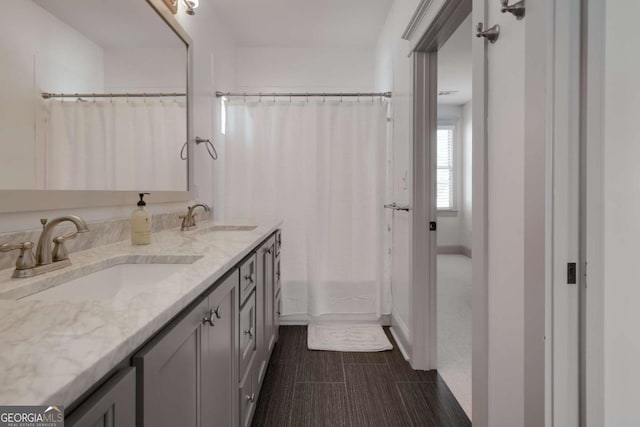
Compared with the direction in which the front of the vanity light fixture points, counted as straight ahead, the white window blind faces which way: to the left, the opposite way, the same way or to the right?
to the right

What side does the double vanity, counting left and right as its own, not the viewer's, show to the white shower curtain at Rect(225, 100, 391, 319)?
left

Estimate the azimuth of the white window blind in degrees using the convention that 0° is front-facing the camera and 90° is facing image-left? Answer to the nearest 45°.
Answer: approximately 0°

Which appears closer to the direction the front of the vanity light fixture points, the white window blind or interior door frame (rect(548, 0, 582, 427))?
the interior door frame

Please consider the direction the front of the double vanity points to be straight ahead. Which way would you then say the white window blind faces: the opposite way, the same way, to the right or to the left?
to the right

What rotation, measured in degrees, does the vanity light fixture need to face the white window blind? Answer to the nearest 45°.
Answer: approximately 90° to its left

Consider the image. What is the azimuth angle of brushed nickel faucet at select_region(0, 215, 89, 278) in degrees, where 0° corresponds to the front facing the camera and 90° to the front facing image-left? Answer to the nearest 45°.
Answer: approximately 315°
